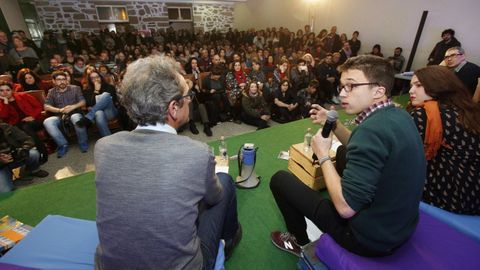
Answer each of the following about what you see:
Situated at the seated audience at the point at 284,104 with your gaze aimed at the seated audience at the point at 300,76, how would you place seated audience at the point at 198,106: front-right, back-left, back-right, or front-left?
back-left

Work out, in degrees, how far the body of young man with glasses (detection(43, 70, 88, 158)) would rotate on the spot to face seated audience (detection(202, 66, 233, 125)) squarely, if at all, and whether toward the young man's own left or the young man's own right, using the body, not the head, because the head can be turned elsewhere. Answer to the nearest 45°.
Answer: approximately 90° to the young man's own left

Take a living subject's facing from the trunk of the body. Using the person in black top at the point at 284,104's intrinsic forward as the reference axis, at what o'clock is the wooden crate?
The wooden crate is roughly at 12 o'clock from the person in black top.

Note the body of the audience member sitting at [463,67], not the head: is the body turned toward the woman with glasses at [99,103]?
yes

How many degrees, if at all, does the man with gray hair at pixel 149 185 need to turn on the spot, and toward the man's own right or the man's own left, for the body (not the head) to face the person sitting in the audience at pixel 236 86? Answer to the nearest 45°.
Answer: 0° — they already face them

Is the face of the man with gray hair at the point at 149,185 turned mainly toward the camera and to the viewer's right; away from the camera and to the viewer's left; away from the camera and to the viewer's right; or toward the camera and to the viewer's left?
away from the camera and to the viewer's right

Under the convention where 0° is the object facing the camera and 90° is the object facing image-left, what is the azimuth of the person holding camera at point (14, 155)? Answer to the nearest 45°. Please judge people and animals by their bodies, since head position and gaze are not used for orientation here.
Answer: approximately 315°

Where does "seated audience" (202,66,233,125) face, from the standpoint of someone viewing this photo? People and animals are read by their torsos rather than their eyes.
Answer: facing the viewer

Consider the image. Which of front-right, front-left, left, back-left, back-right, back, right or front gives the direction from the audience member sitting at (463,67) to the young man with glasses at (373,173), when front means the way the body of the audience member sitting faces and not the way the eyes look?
front-left

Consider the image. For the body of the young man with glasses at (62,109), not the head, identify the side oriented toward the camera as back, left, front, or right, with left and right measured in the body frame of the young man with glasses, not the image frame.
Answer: front

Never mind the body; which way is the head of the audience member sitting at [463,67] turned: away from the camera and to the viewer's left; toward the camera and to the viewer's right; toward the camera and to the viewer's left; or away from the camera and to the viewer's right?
toward the camera and to the viewer's left

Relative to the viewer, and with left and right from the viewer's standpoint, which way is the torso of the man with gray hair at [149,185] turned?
facing away from the viewer and to the right of the viewer

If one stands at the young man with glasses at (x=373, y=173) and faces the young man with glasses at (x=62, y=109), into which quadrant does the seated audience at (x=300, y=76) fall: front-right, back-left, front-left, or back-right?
front-right

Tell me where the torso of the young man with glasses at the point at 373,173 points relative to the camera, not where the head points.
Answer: to the viewer's left
